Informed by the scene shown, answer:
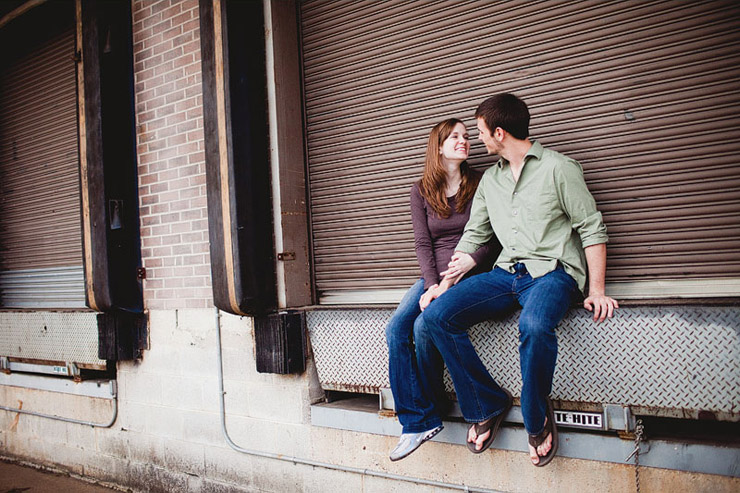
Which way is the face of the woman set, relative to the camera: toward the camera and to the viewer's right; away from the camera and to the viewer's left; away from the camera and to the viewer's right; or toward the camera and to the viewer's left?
toward the camera and to the viewer's right

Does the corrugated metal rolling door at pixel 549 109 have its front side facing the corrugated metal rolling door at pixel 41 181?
no

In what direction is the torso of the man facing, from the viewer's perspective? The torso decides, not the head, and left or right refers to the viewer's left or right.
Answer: facing the viewer and to the left of the viewer

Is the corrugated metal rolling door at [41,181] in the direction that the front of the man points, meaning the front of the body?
no

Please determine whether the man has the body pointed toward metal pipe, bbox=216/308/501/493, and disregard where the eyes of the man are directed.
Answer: no

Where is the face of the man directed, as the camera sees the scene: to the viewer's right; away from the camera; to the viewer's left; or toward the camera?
to the viewer's left

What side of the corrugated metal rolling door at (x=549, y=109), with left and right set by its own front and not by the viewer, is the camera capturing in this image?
front
